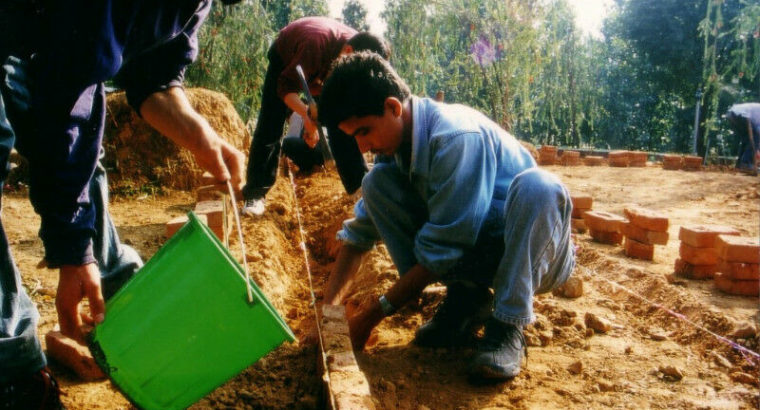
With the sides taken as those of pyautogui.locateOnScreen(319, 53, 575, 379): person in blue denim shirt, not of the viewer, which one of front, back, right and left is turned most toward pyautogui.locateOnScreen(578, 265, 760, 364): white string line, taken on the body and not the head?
back

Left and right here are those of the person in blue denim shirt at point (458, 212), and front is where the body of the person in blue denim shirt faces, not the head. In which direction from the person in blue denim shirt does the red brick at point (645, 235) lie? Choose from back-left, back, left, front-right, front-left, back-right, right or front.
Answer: back

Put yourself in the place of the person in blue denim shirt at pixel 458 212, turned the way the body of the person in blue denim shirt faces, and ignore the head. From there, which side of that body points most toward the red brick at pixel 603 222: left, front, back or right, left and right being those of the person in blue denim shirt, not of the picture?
back

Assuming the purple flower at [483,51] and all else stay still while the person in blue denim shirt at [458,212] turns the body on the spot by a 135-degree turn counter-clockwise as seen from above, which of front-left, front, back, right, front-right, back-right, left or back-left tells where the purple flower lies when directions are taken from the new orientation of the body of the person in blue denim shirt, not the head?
left

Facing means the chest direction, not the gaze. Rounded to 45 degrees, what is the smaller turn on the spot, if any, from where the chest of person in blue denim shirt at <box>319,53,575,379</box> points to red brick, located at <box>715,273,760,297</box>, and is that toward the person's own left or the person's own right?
approximately 180°

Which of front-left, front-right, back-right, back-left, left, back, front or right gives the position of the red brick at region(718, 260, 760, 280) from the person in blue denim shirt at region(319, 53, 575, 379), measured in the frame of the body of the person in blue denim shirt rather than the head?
back

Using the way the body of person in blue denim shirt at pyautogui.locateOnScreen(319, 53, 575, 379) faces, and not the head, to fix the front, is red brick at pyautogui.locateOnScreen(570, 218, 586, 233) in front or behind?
behind

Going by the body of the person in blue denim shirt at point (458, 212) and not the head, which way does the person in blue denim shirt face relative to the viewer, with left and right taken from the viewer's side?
facing the viewer and to the left of the viewer

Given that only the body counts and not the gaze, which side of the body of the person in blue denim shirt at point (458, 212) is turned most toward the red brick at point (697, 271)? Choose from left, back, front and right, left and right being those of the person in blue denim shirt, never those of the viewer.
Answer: back

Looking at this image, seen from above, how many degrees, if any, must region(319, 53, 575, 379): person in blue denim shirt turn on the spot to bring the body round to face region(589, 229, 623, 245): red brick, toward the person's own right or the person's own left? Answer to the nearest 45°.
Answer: approximately 180°

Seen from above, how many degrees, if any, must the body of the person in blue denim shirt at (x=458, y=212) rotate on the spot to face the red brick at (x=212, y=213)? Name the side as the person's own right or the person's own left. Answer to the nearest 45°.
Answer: approximately 90° to the person's own right

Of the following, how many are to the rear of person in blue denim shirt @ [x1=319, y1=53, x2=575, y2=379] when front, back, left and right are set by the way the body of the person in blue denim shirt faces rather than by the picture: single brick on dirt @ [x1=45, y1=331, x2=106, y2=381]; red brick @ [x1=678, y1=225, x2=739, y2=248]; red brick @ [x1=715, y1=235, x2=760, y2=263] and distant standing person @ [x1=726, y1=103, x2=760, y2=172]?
3

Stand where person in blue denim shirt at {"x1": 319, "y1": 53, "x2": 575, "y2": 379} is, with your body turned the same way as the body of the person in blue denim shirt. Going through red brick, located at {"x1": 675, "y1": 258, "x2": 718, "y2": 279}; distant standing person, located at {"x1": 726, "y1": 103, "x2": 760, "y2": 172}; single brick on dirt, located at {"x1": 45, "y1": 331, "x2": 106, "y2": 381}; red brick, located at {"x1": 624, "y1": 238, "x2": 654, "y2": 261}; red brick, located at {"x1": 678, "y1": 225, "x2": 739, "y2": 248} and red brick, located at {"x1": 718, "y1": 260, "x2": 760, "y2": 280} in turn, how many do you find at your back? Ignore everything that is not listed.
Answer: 5
